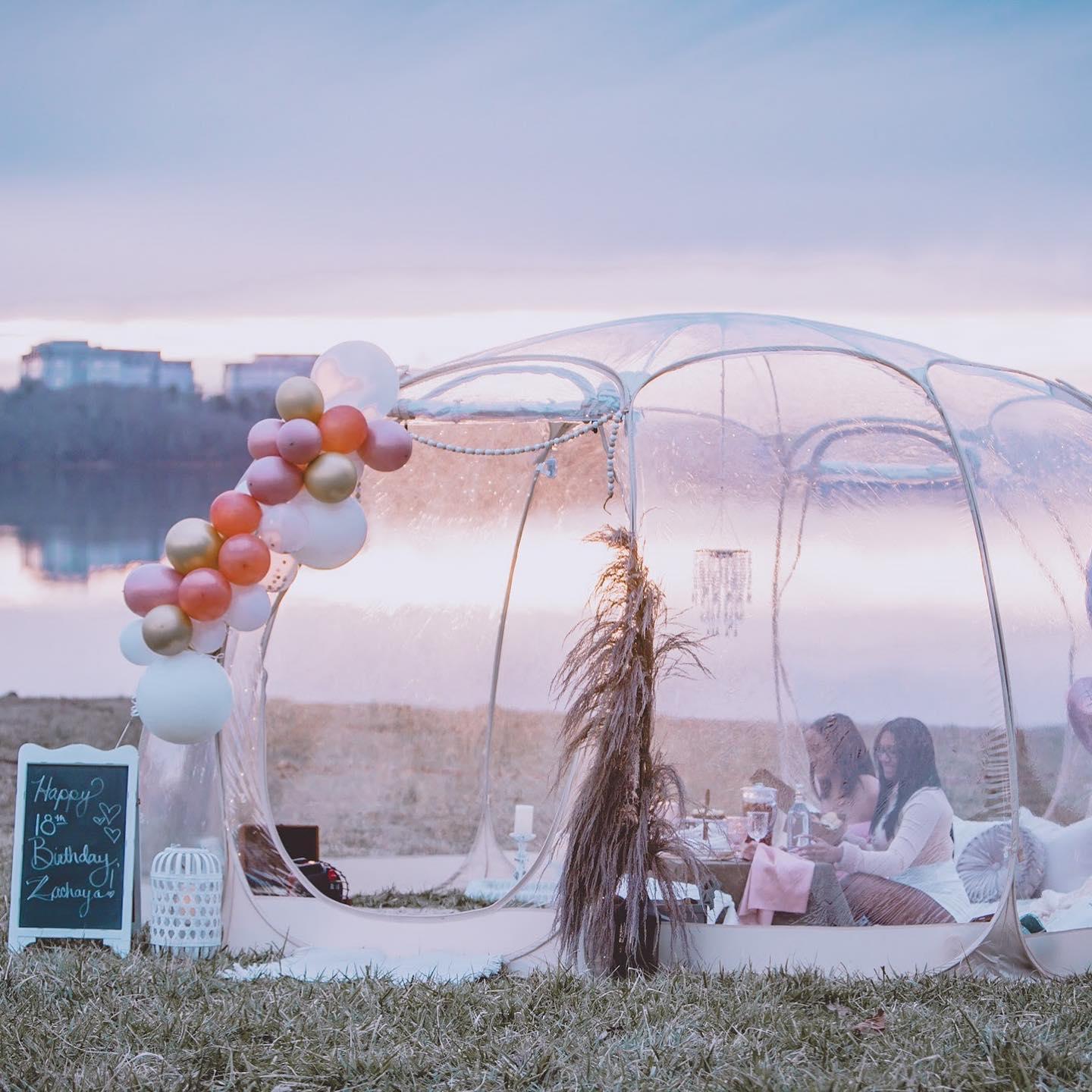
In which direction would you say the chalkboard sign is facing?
toward the camera

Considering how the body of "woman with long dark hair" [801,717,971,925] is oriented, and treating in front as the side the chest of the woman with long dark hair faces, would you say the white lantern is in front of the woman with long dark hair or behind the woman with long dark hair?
in front

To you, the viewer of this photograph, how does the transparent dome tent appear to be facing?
facing the viewer and to the left of the viewer

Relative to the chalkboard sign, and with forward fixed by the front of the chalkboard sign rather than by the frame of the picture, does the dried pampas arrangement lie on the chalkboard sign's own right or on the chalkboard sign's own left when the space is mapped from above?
on the chalkboard sign's own left

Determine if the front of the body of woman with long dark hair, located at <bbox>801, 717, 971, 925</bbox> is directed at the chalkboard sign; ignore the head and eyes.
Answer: yes

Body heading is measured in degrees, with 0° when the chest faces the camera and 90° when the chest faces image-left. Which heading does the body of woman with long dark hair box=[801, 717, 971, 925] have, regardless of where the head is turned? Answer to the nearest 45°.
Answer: approximately 90°

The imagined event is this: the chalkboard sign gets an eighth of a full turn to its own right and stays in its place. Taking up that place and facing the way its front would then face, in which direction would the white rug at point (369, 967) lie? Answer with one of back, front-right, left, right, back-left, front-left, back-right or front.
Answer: left

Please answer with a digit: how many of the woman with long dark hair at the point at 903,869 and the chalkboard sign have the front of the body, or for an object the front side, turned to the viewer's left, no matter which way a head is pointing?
1
